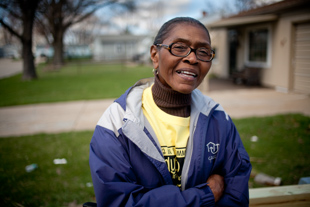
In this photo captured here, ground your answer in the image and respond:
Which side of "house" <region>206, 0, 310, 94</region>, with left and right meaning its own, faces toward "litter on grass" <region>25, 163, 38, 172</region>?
front

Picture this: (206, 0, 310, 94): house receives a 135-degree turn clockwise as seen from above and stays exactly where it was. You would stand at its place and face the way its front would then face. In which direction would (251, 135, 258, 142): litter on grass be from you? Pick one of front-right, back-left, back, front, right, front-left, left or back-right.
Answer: back

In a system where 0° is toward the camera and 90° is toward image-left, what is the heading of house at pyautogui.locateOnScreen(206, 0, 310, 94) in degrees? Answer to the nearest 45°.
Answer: approximately 45°

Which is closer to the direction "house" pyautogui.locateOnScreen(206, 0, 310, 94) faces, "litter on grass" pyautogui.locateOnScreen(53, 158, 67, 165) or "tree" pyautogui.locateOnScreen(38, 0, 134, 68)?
the litter on grass

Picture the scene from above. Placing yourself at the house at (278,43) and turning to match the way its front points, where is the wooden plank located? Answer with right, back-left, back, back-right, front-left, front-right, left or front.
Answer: front-left

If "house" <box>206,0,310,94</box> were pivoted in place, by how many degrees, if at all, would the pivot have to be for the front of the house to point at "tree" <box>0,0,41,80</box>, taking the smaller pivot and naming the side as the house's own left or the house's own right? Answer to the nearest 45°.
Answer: approximately 45° to the house's own right

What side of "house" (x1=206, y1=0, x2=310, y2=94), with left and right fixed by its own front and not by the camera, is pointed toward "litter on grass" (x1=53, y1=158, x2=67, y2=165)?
front

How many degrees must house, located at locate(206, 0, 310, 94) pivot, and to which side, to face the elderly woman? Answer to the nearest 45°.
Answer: approximately 45° to its left

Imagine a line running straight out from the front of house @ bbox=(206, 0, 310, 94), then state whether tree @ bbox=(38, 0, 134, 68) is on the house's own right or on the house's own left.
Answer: on the house's own right
